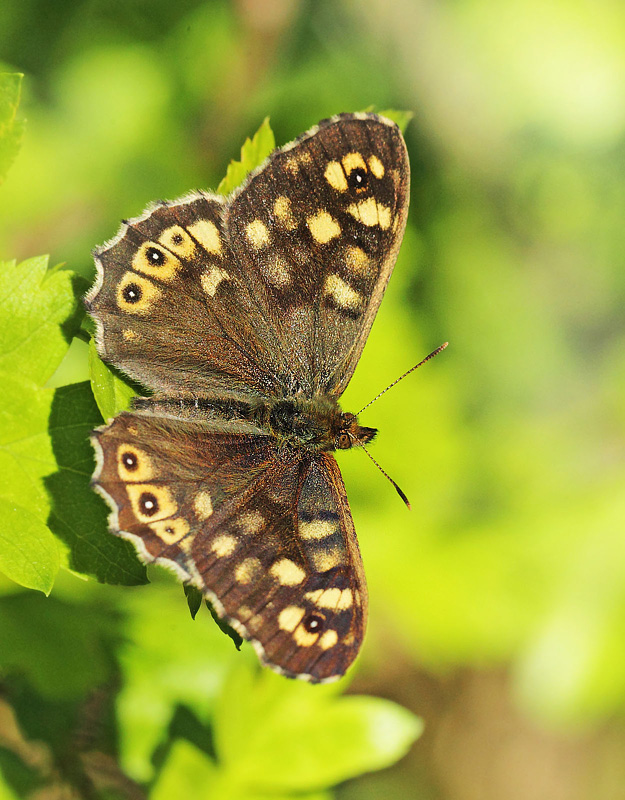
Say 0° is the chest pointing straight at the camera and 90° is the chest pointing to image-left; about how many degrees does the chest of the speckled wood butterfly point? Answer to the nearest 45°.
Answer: approximately 270°
